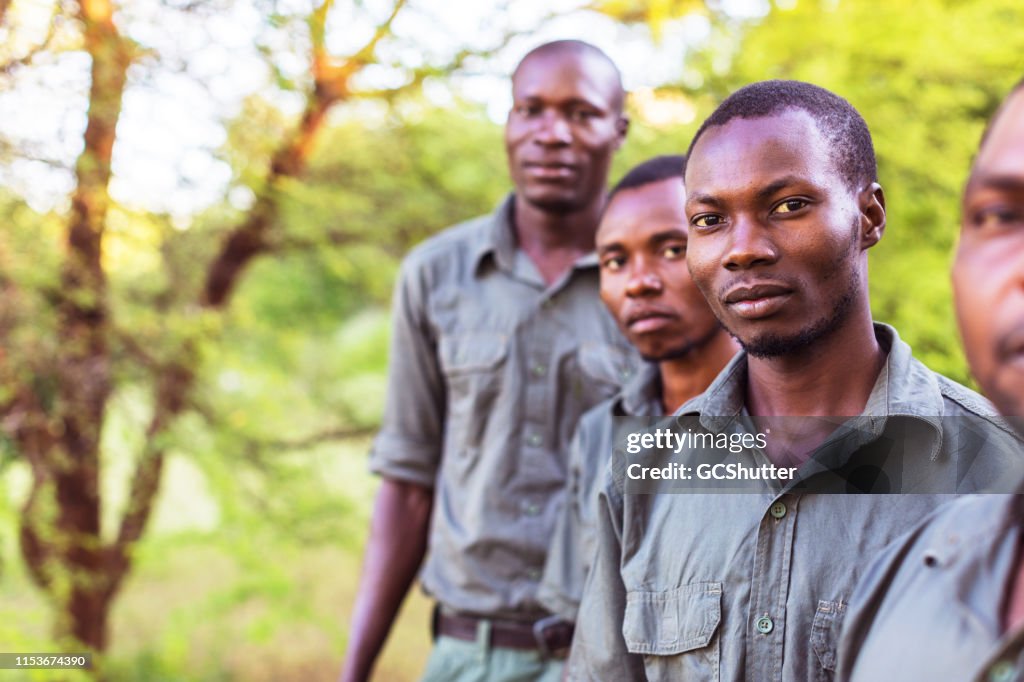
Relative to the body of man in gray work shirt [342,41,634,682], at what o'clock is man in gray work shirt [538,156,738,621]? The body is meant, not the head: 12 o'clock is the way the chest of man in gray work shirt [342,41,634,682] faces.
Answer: man in gray work shirt [538,156,738,621] is roughly at 11 o'clock from man in gray work shirt [342,41,634,682].

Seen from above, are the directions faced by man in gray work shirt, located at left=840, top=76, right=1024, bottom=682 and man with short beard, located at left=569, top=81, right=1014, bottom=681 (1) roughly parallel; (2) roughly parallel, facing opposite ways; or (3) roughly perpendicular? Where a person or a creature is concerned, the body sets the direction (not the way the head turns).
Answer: roughly parallel

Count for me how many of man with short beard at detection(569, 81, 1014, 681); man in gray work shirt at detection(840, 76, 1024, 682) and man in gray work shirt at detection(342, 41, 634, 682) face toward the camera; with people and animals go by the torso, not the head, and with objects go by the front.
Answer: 3

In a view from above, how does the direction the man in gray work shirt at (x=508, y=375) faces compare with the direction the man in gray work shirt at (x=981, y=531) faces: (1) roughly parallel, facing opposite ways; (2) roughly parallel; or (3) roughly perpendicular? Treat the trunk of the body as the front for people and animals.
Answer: roughly parallel

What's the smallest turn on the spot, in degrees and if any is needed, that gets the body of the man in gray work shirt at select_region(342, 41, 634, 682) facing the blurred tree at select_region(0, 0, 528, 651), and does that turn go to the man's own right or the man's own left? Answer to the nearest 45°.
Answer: approximately 135° to the man's own right

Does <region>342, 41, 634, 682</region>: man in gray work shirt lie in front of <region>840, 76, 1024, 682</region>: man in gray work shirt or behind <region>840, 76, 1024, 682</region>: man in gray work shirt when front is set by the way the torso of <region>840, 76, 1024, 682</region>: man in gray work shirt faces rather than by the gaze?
behind

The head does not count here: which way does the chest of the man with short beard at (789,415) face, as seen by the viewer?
toward the camera

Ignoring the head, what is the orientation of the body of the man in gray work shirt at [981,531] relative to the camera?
toward the camera

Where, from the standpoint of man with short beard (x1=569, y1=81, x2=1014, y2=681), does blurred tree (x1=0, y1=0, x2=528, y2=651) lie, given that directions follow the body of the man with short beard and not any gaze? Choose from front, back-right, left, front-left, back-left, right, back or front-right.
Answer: back-right

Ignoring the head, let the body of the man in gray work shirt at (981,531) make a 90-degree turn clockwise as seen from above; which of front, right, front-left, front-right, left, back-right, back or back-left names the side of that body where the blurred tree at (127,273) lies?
front-right

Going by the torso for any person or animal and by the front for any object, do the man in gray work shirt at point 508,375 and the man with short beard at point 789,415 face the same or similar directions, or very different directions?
same or similar directions

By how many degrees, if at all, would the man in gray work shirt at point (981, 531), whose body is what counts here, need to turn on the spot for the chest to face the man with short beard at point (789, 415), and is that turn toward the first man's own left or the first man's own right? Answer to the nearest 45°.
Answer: approximately 135° to the first man's own right
